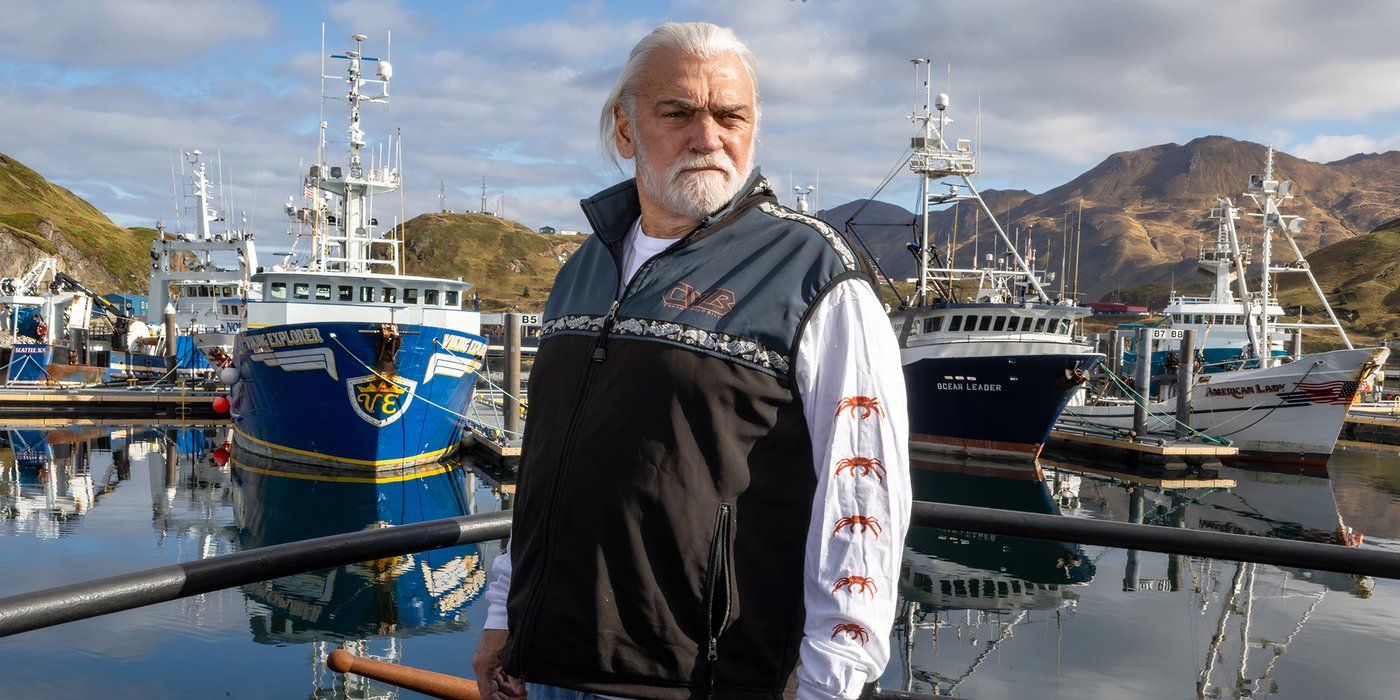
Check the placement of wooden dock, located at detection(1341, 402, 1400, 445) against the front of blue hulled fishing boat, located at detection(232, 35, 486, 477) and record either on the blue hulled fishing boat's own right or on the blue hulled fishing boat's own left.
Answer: on the blue hulled fishing boat's own left

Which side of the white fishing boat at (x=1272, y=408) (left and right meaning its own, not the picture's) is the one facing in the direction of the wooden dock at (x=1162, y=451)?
right

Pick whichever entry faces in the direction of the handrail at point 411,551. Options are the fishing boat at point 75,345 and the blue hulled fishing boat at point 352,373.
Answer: the blue hulled fishing boat

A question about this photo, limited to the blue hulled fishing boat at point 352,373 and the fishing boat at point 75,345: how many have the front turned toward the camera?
1

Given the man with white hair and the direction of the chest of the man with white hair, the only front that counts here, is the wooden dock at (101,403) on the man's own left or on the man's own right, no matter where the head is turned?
on the man's own right

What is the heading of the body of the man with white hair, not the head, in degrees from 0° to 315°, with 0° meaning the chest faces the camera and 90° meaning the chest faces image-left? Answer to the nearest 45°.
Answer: approximately 45°

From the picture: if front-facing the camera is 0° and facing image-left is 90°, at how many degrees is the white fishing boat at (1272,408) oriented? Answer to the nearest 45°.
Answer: approximately 315°

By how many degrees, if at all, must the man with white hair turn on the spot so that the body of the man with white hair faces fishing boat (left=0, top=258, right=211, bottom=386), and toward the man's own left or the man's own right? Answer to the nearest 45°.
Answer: approximately 90° to the man's own right

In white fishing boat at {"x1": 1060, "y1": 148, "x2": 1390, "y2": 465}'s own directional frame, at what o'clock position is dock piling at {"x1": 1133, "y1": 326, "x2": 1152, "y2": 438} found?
The dock piling is roughly at 3 o'clock from the white fishing boat.

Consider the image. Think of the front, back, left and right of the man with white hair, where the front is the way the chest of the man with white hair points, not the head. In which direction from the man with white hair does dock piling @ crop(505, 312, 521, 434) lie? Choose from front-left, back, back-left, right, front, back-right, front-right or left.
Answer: back-right

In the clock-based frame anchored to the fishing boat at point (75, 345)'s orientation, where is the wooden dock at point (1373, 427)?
The wooden dock is roughly at 3 o'clock from the fishing boat.

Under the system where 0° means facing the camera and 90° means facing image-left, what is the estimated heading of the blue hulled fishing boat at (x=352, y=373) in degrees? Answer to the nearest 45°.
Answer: approximately 0°
